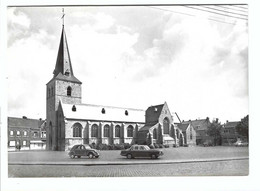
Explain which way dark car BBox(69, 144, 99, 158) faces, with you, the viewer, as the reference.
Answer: facing to the right of the viewer

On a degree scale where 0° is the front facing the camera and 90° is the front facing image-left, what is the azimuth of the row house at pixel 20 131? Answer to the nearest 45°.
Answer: approximately 0°
